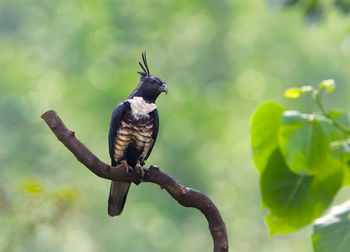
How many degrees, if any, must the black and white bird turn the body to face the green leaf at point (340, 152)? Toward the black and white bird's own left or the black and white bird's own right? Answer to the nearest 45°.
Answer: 0° — it already faces it

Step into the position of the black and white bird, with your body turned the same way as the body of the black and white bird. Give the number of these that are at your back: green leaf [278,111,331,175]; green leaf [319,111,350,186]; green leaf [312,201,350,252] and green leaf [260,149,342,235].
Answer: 0

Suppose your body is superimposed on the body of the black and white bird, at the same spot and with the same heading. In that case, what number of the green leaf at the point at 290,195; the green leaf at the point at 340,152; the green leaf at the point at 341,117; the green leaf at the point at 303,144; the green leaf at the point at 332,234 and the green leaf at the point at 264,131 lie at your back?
0

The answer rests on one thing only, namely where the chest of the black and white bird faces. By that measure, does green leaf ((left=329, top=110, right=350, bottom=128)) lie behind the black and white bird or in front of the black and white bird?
in front

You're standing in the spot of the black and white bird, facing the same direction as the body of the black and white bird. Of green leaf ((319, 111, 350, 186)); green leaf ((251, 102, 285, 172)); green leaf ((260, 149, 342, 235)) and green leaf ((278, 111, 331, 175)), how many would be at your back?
0

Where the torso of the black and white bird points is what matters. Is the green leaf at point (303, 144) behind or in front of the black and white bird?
in front

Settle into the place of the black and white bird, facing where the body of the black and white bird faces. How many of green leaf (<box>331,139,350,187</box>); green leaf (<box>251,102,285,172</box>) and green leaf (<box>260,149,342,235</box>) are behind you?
0
